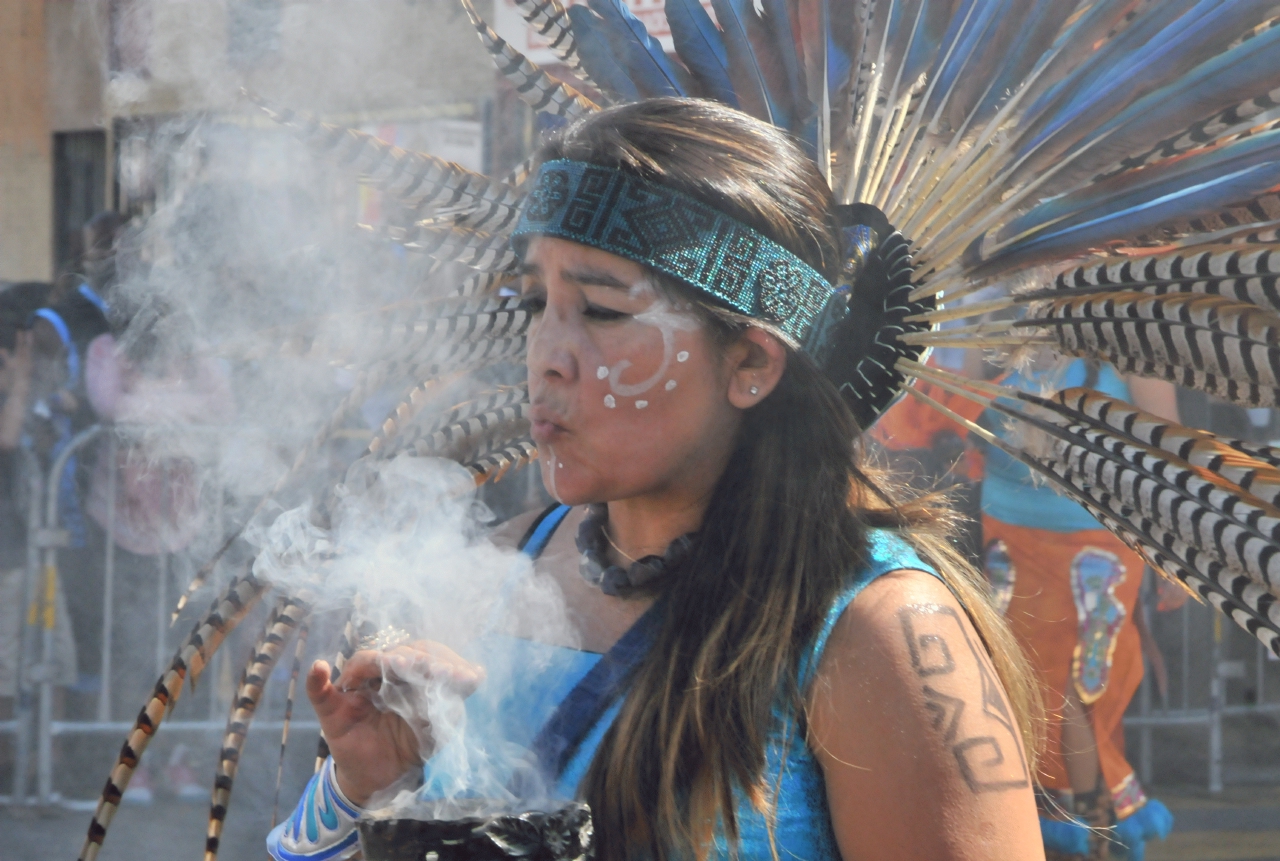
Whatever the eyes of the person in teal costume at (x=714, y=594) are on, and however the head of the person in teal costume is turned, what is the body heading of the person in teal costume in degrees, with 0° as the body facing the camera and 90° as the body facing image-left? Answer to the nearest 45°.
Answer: approximately 45°

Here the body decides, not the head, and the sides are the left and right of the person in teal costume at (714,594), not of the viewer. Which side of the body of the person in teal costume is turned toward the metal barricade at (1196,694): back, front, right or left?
back

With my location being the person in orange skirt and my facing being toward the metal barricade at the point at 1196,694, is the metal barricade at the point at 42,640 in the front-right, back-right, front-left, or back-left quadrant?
back-left

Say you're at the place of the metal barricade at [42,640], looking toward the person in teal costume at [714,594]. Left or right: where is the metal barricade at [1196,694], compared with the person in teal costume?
left

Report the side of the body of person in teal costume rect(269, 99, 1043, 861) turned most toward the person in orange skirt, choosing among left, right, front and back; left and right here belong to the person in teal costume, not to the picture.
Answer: back

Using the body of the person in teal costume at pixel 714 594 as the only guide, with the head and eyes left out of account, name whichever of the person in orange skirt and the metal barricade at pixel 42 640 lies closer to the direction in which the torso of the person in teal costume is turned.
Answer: the metal barricade
